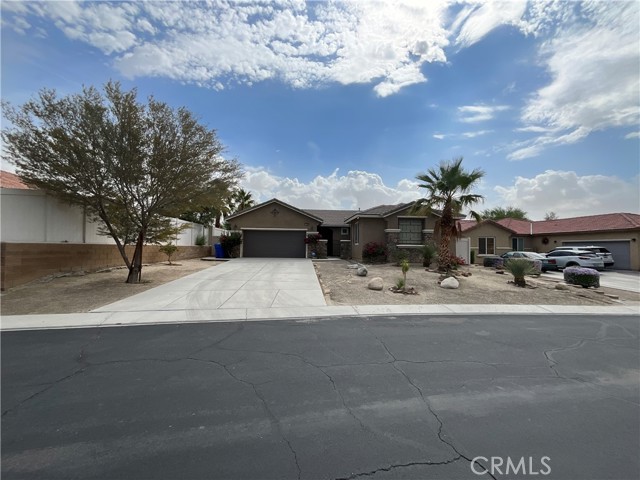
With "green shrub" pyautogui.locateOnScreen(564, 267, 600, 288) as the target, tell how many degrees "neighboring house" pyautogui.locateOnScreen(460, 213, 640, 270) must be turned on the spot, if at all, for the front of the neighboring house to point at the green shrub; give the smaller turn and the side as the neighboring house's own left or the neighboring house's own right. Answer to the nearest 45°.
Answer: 0° — it already faces it

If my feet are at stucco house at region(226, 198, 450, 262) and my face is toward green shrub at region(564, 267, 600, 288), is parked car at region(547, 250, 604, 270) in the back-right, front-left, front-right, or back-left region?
front-left

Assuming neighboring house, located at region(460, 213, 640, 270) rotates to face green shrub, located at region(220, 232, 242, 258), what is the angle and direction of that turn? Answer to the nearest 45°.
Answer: approximately 45° to its right

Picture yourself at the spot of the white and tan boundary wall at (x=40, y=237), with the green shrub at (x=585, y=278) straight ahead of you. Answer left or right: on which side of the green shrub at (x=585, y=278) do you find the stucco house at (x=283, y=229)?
left

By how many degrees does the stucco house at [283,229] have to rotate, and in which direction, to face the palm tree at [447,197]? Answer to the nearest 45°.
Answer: approximately 45° to its left

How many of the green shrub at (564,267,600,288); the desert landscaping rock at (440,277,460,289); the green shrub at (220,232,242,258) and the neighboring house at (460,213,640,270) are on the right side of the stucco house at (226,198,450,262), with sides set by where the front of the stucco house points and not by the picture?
1

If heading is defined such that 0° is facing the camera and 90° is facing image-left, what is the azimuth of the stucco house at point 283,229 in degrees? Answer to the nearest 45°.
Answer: approximately 0°

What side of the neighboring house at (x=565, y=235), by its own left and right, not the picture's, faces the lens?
front

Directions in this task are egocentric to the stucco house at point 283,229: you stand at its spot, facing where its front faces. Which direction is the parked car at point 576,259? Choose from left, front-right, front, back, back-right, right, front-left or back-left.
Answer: left

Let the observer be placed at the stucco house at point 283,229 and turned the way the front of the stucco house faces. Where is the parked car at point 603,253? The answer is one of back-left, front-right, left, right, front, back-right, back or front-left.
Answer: left

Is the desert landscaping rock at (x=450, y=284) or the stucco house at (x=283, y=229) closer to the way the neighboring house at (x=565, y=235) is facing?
the desert landscaping rock

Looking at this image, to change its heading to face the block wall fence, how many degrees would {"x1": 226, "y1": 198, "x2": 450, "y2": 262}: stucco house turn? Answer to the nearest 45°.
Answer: approximately 45° to its right

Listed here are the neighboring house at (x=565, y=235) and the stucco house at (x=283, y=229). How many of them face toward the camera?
2

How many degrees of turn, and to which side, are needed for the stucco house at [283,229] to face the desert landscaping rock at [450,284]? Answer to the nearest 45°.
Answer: approximately 45° to its left
